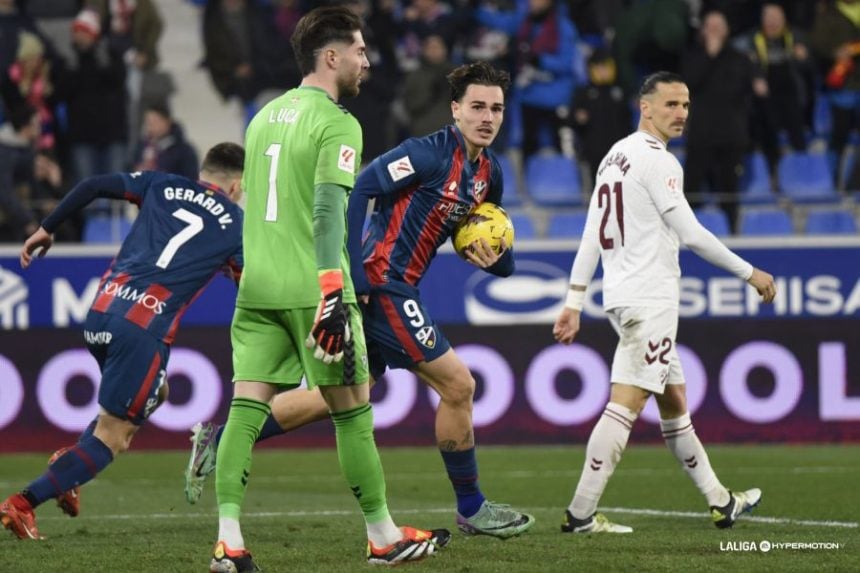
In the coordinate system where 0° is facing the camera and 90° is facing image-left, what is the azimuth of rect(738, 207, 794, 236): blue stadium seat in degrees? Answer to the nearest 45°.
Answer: approximately 0°

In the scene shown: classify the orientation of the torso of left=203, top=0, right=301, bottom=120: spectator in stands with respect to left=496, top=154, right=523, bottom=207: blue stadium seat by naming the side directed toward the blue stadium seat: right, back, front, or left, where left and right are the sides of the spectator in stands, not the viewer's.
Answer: left

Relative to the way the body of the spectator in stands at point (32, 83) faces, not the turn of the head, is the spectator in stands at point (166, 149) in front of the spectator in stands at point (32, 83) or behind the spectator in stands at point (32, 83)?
in front

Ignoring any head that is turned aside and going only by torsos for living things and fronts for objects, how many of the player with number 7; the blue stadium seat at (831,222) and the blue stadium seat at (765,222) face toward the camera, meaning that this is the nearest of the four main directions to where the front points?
2

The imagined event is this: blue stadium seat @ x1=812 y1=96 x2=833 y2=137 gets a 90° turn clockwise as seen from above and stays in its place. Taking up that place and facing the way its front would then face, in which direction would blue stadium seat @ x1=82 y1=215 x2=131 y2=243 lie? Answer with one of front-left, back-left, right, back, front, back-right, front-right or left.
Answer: front-left

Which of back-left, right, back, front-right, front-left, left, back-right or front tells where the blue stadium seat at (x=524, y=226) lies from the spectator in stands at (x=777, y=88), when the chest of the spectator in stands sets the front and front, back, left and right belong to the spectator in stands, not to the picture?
front-right

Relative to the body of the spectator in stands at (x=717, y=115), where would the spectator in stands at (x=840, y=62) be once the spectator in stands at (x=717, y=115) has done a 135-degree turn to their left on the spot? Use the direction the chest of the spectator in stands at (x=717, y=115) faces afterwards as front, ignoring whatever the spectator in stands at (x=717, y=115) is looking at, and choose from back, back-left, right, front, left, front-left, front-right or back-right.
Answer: front

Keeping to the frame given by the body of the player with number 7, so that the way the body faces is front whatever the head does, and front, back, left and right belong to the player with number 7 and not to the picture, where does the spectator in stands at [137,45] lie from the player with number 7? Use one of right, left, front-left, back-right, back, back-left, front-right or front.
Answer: front-left

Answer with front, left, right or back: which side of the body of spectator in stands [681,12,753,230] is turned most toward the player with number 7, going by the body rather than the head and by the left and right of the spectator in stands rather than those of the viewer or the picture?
front

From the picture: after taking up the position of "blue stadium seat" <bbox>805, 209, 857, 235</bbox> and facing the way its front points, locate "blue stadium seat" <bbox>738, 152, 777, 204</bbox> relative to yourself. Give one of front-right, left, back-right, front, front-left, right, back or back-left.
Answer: back-right

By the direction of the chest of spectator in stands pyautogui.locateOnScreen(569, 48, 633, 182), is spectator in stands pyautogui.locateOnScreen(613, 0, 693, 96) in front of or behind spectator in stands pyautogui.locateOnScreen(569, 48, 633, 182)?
behind
